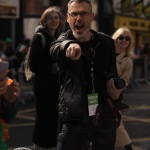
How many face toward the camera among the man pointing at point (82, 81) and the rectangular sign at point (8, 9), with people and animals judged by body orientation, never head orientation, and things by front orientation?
2

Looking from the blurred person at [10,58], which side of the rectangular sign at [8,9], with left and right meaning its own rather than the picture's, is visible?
front

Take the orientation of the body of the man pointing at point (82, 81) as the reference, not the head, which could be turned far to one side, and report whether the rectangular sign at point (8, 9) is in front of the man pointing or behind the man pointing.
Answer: behind

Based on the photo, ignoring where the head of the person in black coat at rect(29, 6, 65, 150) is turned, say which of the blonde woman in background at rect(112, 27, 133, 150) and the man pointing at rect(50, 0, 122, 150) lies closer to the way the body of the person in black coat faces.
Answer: the man pointing

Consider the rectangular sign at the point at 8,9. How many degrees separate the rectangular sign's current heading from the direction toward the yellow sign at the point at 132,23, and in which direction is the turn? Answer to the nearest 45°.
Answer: approximately 135° to its left

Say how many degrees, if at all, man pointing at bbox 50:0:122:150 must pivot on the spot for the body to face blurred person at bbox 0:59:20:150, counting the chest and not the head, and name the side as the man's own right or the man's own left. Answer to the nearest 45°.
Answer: approximately 45° to the man's own right

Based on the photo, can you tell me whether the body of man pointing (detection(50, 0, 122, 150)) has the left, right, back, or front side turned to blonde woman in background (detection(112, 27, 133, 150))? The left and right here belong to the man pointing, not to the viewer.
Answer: back

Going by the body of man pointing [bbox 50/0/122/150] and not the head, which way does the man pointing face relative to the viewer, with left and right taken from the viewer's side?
facing the viewer

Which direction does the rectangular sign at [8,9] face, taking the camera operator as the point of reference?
facing the viewer

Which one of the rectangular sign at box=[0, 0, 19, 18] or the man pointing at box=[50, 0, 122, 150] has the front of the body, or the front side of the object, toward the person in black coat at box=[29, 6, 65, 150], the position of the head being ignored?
the rectangular sign

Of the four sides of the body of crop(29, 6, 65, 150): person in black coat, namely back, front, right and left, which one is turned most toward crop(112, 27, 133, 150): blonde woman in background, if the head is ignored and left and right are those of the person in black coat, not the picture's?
left

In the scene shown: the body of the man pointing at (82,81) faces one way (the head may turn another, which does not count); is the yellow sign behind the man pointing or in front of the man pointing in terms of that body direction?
behind

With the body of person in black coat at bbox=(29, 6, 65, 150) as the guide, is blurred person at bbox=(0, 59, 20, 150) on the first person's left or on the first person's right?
on the first person's right
